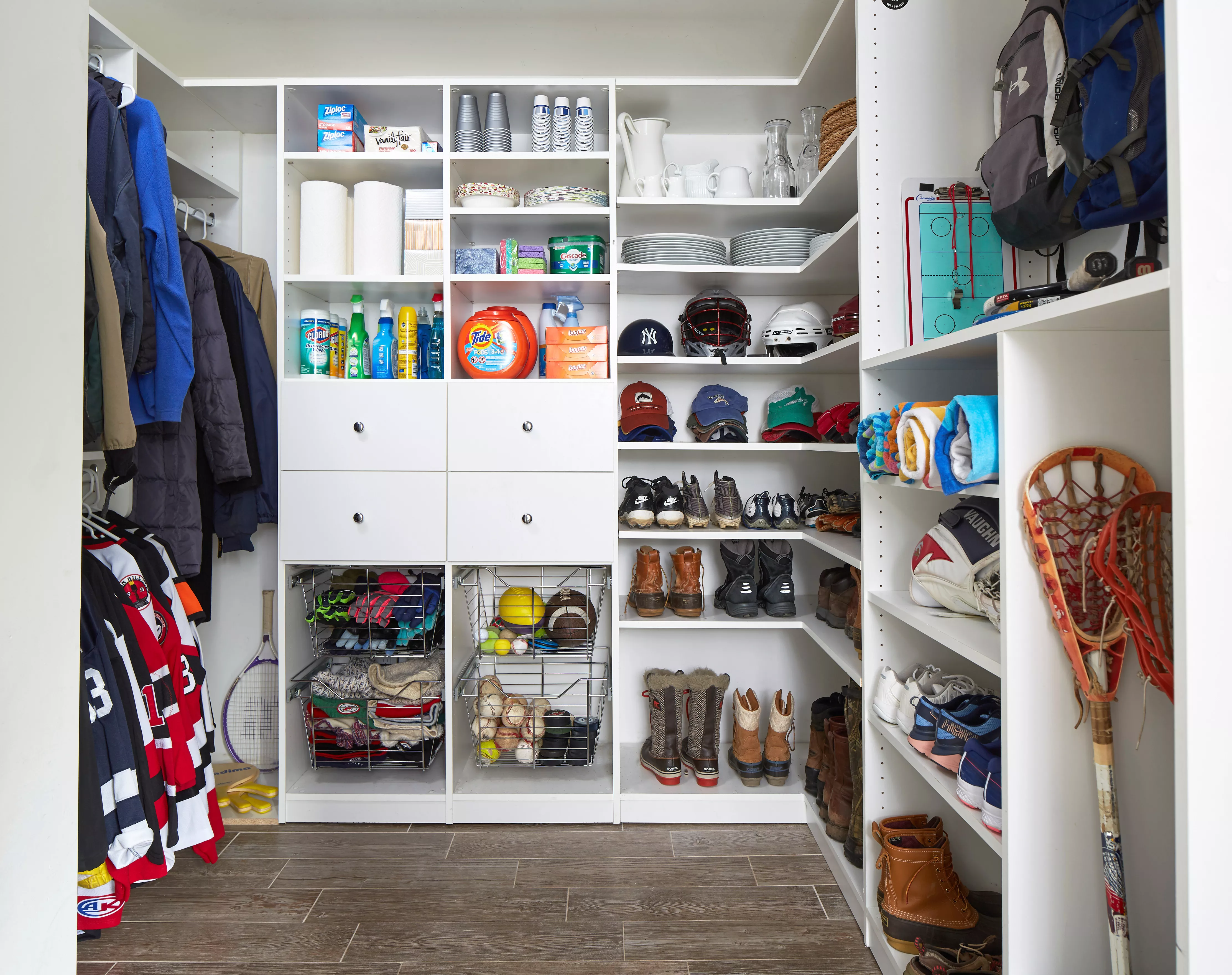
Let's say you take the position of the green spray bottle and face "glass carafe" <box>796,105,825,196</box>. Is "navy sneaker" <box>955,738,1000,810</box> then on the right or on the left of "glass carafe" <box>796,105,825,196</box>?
right

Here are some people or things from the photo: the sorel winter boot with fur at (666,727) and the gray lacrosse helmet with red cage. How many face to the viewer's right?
0

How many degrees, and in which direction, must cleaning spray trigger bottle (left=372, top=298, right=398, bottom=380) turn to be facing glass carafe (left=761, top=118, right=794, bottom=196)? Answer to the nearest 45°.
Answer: approximately 90° to its left

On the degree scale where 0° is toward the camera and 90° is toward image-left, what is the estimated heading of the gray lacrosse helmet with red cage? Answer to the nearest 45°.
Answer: approximately 0°

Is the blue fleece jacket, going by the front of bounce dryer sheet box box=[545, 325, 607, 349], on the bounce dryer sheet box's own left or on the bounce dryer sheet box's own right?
on the bounce dryer sheet box's own right

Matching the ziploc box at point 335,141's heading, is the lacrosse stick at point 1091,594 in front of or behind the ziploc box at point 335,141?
in front

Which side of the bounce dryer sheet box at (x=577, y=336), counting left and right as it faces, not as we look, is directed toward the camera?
front

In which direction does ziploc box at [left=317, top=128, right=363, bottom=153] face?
toward the camera
